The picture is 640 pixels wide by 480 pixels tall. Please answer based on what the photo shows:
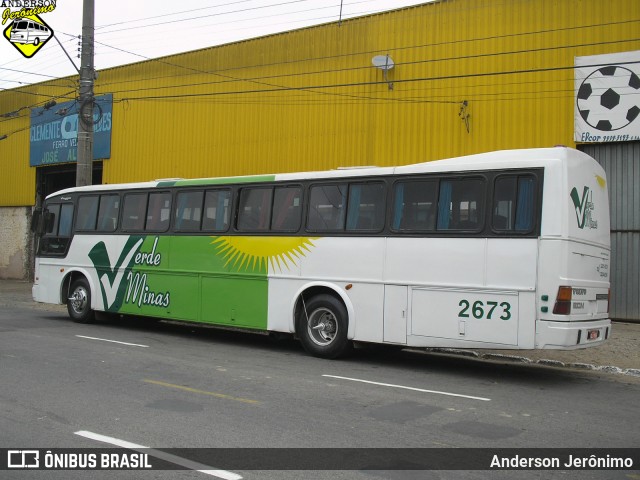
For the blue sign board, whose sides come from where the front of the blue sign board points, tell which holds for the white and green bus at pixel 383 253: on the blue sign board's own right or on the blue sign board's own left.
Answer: on the blue sign board's own left

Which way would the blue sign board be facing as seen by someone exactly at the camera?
facing the viewer and to the left of the viewer

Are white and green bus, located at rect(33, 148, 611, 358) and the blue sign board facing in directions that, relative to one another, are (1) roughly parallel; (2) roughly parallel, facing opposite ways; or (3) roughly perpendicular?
roughly perpendicular

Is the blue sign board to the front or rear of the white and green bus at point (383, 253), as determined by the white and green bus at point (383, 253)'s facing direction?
to the front

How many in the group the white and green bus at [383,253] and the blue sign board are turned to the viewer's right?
0

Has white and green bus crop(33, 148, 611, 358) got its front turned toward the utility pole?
yes

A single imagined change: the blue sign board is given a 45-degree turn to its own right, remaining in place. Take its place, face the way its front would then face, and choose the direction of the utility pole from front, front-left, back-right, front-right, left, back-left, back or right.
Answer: left

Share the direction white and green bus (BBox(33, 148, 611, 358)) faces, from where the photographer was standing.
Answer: facing away from the viewer and to the left of the viewer
